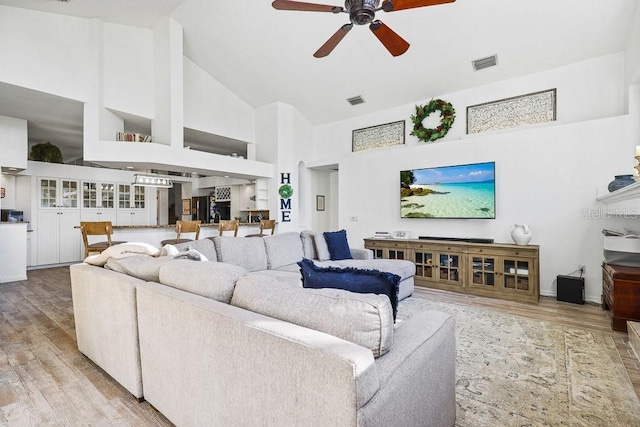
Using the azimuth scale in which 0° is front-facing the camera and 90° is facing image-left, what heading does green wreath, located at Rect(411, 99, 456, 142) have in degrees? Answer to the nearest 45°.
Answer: approximately 0°

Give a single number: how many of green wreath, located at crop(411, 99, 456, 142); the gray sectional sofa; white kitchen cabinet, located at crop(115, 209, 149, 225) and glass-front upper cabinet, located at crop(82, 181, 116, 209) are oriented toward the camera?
3

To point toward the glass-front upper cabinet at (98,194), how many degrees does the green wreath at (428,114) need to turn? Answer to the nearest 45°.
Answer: approximately 90° to its right

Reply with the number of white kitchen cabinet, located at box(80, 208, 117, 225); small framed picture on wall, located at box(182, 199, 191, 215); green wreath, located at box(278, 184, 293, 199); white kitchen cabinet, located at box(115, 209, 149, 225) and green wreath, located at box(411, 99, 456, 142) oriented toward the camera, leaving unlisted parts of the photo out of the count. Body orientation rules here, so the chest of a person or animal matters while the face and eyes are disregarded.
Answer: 5

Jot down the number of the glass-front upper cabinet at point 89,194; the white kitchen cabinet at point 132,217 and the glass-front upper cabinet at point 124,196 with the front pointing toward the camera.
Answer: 3

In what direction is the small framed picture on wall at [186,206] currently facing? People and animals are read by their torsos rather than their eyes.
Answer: toward the camera

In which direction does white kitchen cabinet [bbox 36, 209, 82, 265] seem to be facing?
toward the camera

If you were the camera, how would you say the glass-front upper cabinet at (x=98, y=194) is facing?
facing the viewer

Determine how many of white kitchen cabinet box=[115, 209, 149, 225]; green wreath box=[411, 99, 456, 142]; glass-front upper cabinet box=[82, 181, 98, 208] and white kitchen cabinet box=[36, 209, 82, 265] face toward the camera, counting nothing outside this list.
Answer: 4

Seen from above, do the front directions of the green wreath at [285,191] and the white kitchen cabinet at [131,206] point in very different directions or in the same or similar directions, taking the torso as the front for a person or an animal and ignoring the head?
same or similar directions

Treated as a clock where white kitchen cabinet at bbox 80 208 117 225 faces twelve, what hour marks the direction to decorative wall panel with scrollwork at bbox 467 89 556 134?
The decorative wall panel with scrollwork is roughly at 11 o'clock from the white kitchen cabinet.

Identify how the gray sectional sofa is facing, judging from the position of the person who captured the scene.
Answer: facing away from the viewer and to the right of the viewer

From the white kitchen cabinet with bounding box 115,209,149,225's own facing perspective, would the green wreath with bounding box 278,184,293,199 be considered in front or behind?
in front

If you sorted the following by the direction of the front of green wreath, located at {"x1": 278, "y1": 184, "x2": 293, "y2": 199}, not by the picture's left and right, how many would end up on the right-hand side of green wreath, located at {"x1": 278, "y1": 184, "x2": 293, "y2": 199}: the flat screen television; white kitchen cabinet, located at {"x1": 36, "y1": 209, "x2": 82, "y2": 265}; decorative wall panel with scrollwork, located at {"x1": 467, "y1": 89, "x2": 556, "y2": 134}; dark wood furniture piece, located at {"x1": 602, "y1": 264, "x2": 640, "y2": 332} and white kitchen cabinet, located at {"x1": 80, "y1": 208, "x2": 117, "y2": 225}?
2

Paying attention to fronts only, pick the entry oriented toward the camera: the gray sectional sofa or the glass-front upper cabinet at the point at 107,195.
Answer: the glass-front upper cabinet
